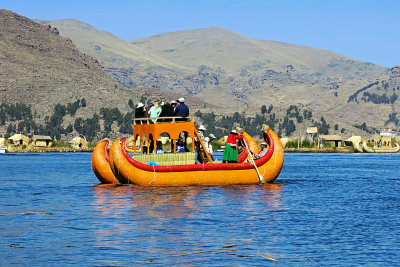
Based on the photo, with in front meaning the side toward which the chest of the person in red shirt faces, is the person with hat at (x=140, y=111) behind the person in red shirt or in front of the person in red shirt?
behind

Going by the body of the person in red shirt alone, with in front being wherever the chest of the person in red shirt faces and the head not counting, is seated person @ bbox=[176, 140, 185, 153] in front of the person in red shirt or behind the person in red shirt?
behind
